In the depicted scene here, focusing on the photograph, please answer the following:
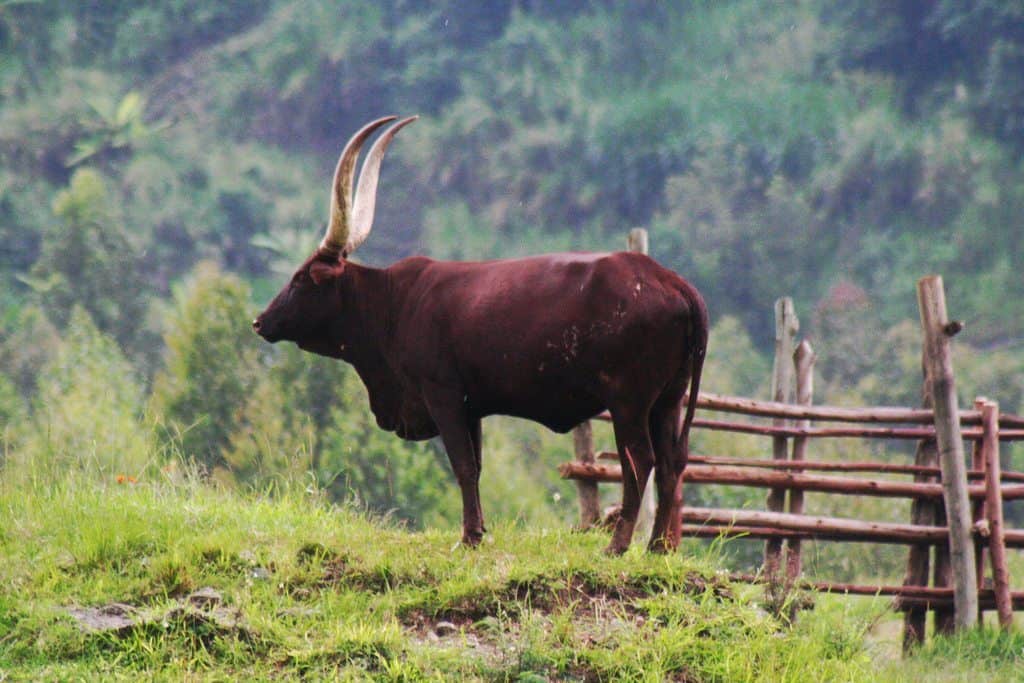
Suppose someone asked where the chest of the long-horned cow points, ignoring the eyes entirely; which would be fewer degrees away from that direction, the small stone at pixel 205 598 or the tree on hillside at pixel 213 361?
the small stone

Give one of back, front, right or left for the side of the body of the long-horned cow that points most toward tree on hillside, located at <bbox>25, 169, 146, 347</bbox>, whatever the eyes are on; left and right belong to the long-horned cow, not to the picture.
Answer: right

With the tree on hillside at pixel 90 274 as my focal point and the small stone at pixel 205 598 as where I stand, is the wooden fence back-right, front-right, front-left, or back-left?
front-right

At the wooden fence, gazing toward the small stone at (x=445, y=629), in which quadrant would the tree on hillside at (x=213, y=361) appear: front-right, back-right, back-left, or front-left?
back-right

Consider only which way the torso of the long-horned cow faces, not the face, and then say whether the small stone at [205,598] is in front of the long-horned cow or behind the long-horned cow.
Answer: in front

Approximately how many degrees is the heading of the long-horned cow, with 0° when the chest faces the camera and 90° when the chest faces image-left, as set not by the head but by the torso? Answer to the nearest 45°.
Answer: approximately 90°
